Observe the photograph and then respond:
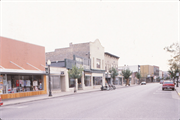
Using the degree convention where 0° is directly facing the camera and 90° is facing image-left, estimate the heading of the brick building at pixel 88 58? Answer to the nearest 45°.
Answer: approximately 315°

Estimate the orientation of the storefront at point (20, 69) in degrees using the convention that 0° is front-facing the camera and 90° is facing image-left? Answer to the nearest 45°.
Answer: approximately 315°

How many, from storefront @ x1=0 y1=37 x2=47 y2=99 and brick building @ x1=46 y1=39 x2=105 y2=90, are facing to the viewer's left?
0

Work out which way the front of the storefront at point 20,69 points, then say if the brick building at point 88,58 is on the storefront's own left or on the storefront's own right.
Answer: on the storefront's own left

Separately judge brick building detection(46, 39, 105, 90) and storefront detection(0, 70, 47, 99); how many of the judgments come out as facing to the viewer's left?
0

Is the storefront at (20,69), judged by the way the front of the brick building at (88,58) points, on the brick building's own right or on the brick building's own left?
on the brick building's own right

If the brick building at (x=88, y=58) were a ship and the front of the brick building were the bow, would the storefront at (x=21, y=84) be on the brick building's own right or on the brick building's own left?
on the brick building's own right
